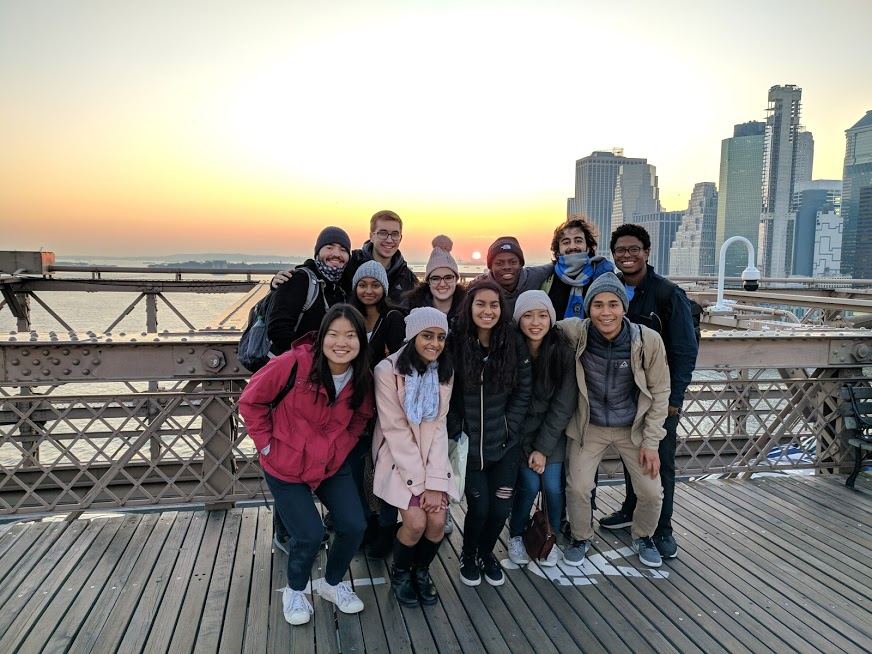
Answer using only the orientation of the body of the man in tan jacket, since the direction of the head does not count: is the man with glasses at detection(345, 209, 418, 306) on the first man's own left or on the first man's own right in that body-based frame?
on the first man's own right

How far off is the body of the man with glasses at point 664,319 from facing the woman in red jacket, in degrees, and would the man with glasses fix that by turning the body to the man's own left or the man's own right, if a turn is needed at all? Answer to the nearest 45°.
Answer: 0° — they already face them

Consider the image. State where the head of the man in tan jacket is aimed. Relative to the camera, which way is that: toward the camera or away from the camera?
toward the camera

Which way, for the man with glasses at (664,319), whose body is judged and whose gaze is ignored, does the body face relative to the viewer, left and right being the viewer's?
facing the viewer and to the left of the viewer

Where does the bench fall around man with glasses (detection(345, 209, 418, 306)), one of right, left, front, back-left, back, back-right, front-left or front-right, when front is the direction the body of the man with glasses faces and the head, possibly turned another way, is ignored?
left

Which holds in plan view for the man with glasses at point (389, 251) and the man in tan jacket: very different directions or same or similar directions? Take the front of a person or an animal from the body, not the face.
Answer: same or similar directions

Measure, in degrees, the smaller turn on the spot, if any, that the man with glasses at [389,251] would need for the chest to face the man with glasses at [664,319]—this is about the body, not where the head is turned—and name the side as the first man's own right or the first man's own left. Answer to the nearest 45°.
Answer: approximately 90° to the first man's own left

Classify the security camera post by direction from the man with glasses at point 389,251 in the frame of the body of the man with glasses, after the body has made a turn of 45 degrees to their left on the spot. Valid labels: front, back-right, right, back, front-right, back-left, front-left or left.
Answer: left

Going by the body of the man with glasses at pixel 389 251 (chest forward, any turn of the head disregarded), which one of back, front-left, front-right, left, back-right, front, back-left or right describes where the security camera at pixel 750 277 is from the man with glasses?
back-left

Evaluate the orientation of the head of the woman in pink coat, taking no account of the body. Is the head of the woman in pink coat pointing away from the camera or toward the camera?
toward the camera

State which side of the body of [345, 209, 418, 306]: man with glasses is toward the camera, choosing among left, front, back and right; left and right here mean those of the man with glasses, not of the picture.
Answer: front

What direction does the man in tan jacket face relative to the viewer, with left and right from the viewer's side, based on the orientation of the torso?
facing the viewer

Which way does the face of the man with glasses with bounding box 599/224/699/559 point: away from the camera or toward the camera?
toward the camera
